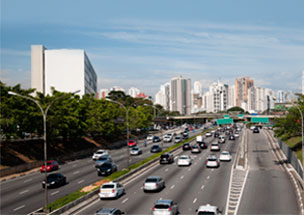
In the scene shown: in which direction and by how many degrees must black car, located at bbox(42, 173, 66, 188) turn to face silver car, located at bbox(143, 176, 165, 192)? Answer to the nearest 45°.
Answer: approximately 90° to its left

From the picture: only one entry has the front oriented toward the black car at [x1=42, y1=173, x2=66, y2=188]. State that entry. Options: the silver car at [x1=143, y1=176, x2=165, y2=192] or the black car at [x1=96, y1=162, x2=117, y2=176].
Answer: the black car at [x1=96, y1=162, x2=117, y2=176]

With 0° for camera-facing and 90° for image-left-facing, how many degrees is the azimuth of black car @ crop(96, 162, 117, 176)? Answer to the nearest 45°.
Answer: approximately 45°

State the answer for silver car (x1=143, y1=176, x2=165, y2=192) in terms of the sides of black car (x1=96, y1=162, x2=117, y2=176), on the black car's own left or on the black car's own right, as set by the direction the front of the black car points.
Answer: on the black car's own left

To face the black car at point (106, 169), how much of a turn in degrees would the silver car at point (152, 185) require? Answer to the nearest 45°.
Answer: approximately 90° to its left

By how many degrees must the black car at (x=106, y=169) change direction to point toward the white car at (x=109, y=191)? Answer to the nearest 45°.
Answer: approximately 45° to its left

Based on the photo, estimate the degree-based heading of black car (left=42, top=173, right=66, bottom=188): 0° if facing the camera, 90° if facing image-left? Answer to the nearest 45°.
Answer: approximately 45°

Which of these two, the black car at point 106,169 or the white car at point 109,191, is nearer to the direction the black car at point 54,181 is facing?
the white car
